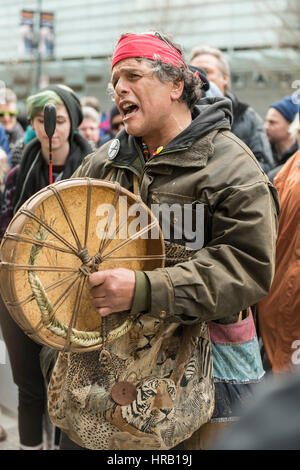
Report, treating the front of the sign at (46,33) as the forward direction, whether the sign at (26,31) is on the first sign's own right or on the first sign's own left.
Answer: on the first sign's own right

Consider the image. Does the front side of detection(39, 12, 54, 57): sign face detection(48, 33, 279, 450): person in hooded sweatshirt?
yes

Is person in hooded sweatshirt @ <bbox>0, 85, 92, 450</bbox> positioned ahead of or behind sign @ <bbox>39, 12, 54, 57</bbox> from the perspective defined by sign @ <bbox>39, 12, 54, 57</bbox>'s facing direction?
ahead

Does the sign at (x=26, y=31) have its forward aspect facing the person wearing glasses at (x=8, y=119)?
yes

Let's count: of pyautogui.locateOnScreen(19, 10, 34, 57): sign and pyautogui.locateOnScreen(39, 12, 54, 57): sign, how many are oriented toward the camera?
2

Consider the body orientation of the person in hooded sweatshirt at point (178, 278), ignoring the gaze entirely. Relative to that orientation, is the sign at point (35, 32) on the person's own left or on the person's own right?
on the person's own right
